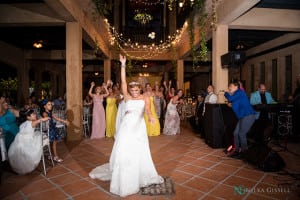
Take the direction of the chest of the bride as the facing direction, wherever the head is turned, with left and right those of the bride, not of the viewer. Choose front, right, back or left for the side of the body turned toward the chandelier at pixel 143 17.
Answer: back

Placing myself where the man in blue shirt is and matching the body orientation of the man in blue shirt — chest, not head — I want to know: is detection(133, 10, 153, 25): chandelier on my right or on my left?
on my right

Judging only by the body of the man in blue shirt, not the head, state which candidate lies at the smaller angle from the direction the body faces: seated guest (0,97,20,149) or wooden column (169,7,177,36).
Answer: the seated guest

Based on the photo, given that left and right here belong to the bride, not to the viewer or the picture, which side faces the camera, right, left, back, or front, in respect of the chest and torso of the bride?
front

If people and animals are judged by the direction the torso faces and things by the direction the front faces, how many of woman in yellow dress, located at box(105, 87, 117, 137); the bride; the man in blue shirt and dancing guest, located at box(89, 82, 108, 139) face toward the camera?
3

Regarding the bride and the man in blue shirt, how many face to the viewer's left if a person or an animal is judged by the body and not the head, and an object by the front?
1

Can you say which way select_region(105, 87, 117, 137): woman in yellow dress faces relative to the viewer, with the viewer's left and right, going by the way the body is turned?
facing the viewer

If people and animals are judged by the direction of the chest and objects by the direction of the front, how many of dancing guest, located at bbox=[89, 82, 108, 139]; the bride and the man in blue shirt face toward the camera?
2

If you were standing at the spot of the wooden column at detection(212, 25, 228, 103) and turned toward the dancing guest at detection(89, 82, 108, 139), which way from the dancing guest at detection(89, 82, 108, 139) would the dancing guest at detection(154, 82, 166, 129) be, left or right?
right

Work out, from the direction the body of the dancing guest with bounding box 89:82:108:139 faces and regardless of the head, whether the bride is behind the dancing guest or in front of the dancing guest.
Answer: in front

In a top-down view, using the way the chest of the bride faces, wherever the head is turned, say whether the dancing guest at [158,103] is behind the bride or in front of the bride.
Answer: behind

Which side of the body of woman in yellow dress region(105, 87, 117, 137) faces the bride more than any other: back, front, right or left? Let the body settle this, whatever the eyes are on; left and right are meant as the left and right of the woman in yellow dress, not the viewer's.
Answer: front

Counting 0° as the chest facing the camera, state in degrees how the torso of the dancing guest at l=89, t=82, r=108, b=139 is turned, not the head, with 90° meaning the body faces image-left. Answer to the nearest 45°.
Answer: approximately 0°

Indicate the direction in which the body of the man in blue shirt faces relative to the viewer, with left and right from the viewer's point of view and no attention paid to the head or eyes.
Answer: facing to the left of the viewer

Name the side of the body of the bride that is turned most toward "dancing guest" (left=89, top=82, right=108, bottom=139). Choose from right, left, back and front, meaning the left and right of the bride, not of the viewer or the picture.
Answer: back
